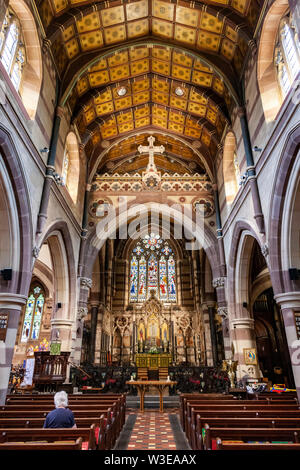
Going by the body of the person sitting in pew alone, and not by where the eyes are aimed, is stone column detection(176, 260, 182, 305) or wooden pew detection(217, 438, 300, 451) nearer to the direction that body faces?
the stone column

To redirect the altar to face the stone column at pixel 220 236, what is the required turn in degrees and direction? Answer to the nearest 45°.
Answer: approximately 45° to its left

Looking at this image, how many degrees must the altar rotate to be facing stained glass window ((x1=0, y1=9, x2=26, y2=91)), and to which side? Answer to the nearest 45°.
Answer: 0° — it already faces it

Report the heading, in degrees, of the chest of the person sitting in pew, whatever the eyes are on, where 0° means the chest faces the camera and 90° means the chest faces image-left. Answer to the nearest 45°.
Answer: approximately 180°

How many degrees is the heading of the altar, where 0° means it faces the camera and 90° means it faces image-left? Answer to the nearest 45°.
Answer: approximately 0°

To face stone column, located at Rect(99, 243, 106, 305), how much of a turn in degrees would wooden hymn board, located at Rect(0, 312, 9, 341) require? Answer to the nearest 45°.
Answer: approximately 135° to its left

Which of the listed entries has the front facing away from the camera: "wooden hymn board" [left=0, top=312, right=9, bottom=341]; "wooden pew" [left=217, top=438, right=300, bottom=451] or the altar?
the wooden pew

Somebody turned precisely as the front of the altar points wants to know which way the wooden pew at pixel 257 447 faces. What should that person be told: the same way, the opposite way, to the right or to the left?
the opposite way

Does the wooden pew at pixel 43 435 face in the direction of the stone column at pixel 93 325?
yes

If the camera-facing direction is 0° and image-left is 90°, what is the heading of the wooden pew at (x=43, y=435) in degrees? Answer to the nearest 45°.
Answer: approximately 180°

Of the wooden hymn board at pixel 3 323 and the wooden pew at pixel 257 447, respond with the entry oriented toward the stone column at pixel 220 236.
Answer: the wooden pew
